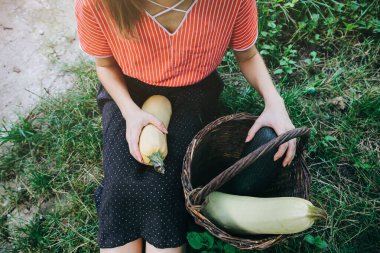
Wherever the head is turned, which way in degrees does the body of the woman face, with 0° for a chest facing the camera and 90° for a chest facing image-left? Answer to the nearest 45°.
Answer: approximately 0°
